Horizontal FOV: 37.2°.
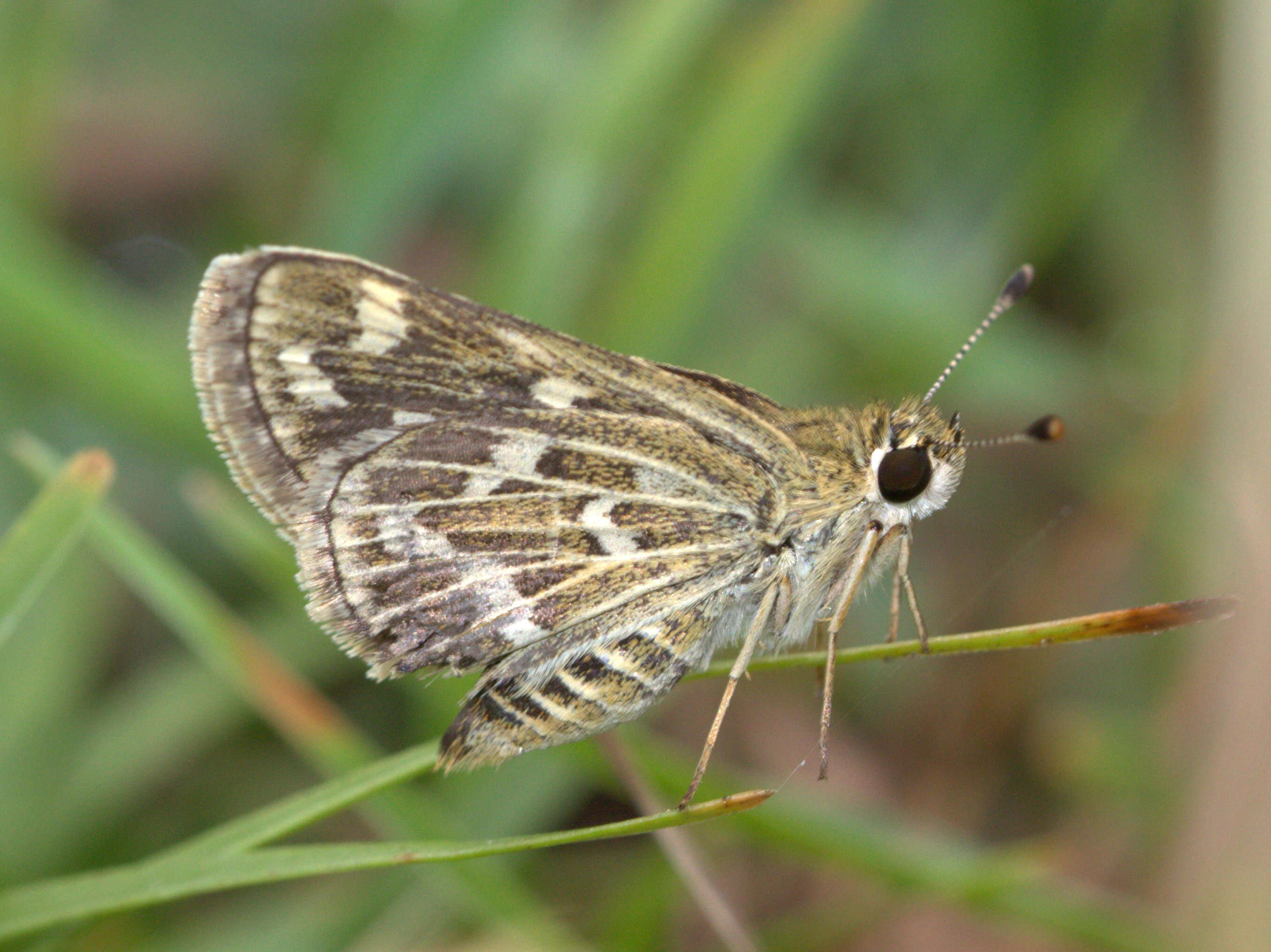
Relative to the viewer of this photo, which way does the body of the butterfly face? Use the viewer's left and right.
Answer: facing to the right of the viewer

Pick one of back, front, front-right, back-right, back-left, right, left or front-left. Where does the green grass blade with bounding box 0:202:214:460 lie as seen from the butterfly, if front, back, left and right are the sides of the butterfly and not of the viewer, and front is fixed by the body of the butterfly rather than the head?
back-left

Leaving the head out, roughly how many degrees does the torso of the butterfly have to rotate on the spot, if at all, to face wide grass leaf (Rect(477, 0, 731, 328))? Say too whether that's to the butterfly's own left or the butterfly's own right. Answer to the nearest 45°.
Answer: approximately 90° to the butterfly's own left
